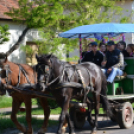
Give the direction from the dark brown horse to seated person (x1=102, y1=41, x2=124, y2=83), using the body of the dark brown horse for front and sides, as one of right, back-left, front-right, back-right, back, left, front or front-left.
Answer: back

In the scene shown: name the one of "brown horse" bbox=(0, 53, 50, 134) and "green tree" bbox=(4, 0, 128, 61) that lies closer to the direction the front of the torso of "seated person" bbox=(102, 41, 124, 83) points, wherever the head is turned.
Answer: the brown horse

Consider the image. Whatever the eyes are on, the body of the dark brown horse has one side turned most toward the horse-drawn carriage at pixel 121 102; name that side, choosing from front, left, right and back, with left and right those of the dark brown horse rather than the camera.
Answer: back

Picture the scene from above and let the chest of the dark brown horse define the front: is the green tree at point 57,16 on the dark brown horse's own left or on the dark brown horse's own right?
on the dark brown horse's own right

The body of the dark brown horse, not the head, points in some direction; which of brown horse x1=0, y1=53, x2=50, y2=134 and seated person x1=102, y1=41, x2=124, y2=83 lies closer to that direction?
the brown horse

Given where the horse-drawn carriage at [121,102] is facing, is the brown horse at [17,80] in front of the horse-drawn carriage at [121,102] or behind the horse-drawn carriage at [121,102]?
in front

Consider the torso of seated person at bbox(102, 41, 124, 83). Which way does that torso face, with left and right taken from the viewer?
facing the viewer and to the left of the viewer

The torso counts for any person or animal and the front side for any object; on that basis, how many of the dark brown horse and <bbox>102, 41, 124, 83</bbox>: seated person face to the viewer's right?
0

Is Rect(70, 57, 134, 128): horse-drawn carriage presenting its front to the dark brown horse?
yes

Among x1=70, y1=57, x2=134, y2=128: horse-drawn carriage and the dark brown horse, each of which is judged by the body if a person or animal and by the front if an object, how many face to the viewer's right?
0
